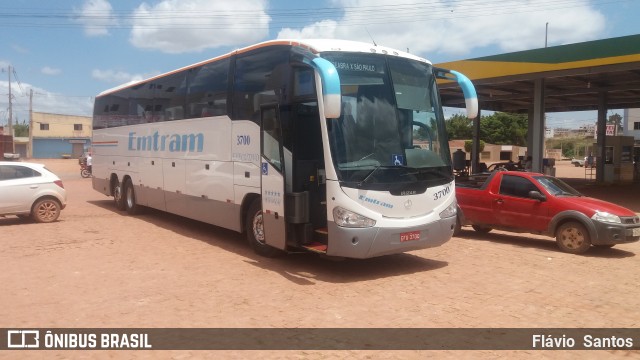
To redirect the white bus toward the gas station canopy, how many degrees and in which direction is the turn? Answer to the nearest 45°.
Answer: approximately 90° to its left

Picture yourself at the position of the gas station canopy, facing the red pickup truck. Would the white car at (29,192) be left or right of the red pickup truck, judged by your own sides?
right

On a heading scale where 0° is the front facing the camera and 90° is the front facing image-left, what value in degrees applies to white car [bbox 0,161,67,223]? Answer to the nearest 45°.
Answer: approximately 90°

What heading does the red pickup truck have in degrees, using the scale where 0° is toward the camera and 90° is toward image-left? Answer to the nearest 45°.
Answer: approximately 315°

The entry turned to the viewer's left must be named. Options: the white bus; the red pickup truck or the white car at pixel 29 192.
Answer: the white car

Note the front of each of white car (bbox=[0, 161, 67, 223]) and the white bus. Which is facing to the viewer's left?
the white car

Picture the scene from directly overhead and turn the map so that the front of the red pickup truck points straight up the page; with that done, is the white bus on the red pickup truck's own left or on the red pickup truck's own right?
on the red pickup truck's own right

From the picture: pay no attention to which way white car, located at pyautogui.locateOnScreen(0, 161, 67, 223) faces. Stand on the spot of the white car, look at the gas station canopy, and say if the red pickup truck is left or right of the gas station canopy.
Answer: right
